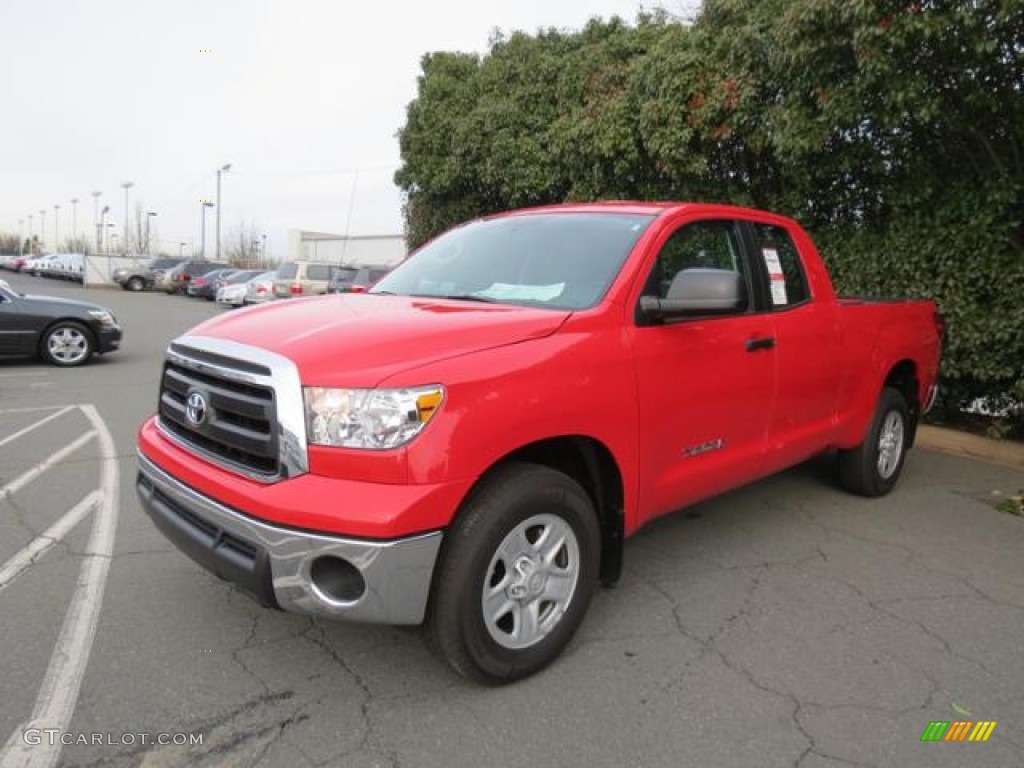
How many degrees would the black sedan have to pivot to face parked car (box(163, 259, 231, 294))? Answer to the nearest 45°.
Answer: approximately 90° to its left

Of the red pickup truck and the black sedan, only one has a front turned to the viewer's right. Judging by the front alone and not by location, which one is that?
the black sedan

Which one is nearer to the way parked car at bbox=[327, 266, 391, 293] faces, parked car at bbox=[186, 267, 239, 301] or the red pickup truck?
the parked car

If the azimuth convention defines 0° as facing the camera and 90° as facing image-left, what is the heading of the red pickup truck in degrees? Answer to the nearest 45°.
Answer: approximately 45°

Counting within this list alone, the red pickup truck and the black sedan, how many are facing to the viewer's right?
1

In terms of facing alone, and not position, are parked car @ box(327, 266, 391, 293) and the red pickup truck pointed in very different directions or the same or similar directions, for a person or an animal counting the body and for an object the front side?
very different directions

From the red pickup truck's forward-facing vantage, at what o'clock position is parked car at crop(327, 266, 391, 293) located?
The parked car is roughly at 4 o'clock from the red pickup truck.

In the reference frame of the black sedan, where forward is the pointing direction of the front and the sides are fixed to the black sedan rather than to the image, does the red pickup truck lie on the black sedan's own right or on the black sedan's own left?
on the black sedan's own right

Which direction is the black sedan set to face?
to the viewer's right

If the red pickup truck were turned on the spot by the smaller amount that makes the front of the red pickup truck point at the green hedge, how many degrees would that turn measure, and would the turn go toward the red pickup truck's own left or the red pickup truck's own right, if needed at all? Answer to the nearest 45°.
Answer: approximately 180°
